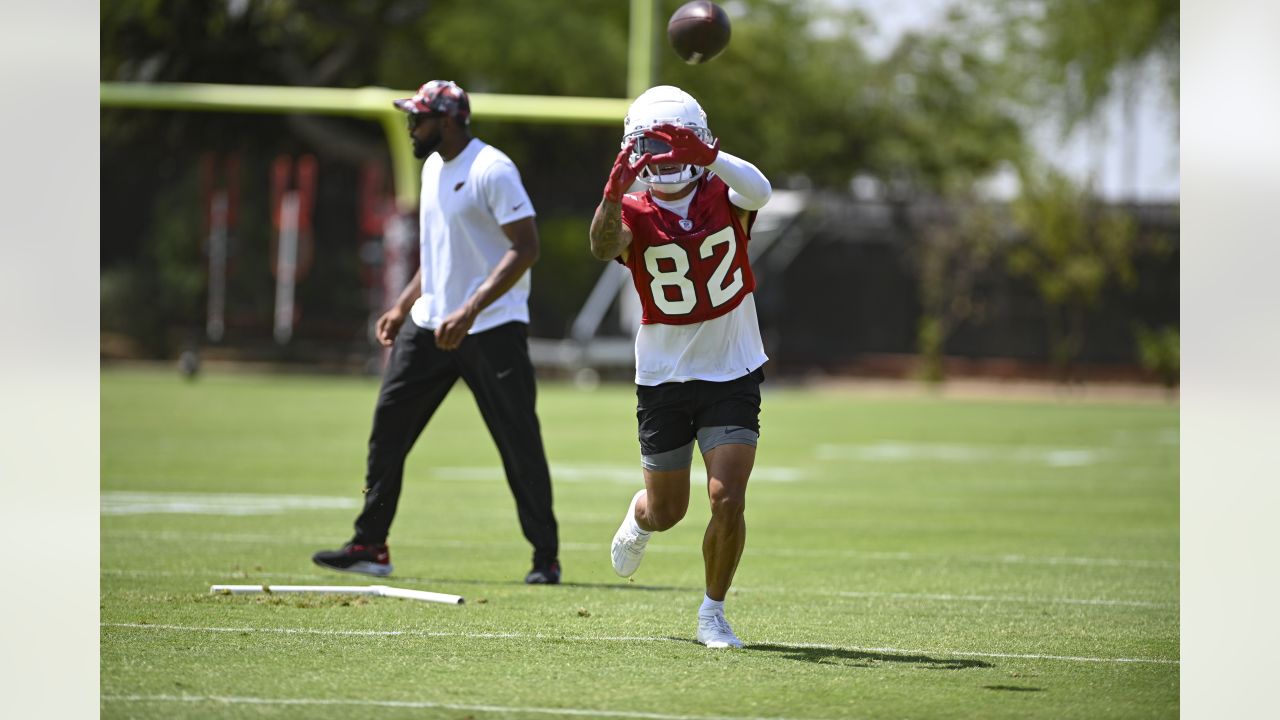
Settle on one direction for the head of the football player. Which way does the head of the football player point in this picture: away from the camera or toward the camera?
toward the camera

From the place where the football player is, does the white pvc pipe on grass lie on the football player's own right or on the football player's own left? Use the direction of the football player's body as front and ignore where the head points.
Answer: on the football player's own right

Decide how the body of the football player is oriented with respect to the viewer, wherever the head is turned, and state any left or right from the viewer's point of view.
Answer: facing the viewer

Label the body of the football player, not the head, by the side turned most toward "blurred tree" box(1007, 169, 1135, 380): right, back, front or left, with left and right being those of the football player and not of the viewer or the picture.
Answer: back

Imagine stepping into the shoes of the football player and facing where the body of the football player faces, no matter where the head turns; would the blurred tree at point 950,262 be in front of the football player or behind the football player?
behind

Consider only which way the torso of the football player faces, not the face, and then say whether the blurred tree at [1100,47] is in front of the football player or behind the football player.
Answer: behind
